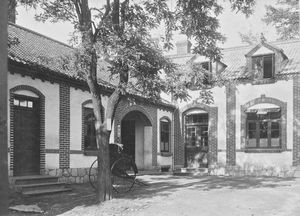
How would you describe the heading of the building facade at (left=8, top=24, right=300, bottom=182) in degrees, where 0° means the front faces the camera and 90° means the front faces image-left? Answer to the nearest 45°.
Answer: approximately 0°
